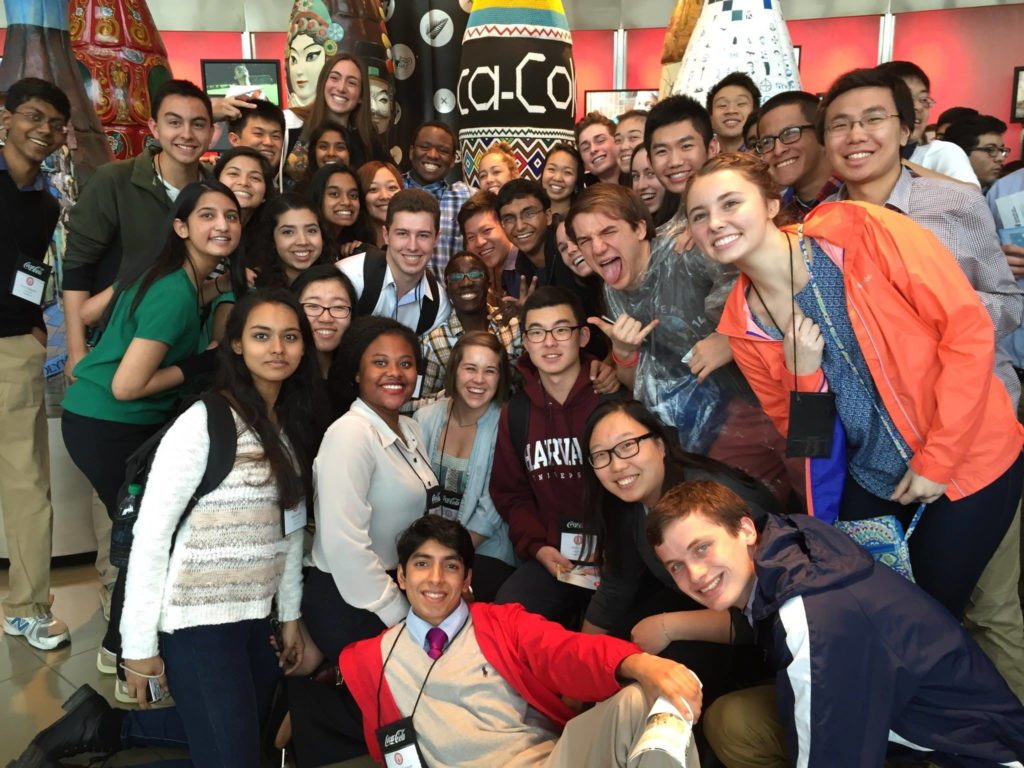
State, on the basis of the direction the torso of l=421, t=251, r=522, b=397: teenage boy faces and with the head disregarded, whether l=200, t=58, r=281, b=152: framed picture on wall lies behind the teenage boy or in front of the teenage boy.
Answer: behind

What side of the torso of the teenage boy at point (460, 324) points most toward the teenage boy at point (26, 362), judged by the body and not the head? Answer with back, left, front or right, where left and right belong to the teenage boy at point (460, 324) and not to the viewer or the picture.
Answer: right

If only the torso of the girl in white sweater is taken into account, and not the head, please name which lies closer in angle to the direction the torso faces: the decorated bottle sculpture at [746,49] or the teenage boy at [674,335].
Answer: the teenage boy

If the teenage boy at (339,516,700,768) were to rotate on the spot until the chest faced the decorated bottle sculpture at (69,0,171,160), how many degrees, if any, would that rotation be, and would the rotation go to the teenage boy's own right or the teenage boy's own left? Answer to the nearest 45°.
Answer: approximately 135° to the teenage boy's own right

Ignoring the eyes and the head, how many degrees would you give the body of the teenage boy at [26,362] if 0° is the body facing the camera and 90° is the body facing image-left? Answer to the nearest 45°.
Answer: approximately 315°

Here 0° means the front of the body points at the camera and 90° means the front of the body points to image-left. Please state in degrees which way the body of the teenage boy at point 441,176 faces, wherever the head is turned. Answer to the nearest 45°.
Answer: approximately 0°

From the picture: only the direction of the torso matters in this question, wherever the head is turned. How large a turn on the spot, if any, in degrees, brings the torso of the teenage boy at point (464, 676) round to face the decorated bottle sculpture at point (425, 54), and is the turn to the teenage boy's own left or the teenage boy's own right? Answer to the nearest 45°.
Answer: approximately 180°

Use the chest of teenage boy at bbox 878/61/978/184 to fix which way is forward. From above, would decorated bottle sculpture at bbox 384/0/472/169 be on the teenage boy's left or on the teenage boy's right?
on the teenage boy's right
